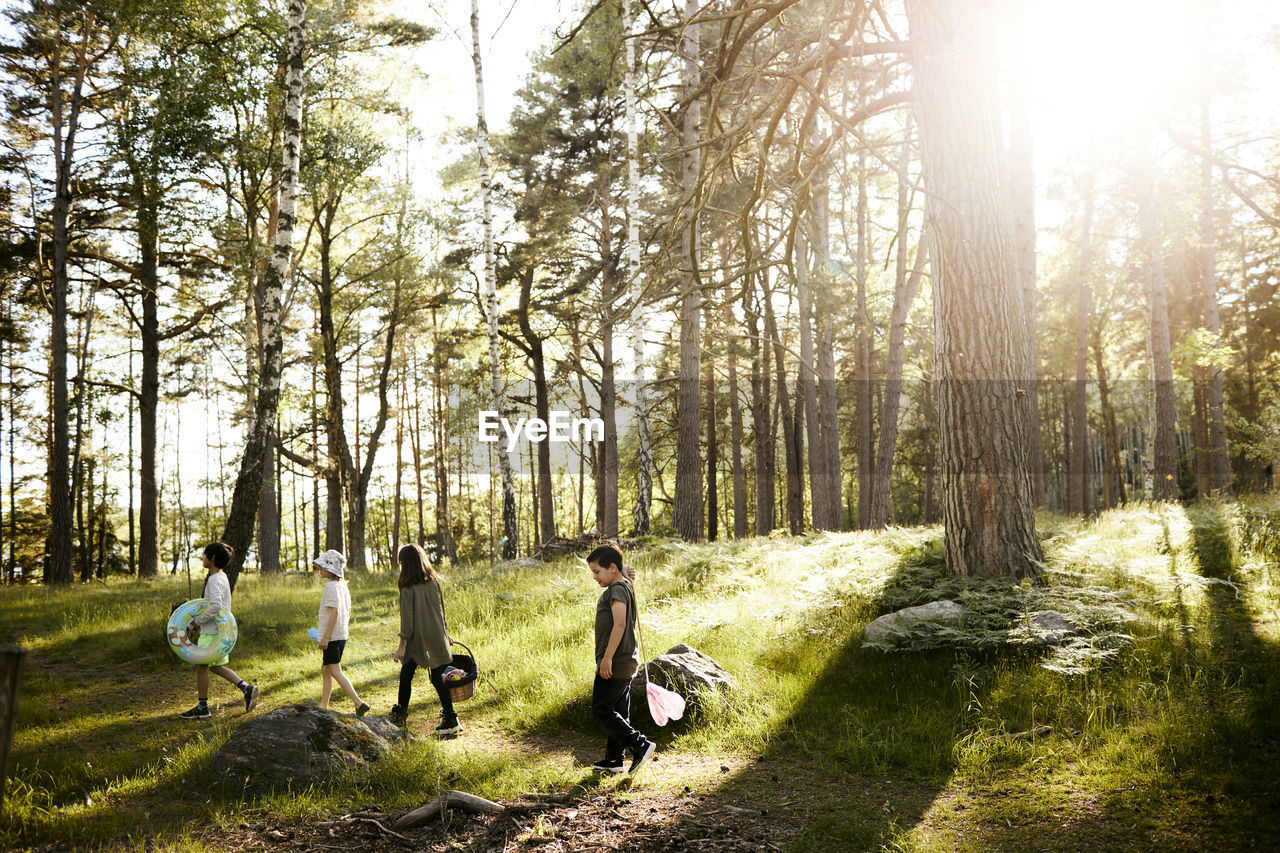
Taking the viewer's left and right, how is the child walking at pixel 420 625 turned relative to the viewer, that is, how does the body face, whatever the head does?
facing away from the viewer and to the left of the viewer

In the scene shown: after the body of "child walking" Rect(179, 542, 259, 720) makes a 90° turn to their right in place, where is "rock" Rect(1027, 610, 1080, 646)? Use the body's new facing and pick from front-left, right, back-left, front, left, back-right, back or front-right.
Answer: back-right

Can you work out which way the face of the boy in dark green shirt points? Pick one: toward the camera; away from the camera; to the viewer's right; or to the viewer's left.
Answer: to the viewer's left

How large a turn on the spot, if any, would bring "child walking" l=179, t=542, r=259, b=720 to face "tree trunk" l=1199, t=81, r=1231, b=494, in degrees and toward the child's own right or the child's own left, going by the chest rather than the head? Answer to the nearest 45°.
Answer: approximately 180°

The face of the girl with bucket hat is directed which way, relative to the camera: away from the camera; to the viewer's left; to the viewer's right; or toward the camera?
to the viewer's left

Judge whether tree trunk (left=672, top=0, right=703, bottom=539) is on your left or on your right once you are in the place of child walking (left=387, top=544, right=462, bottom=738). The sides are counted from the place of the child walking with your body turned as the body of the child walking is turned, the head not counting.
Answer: on your right

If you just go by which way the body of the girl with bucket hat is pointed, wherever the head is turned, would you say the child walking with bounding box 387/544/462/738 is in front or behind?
behind

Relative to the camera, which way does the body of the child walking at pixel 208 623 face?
to the viewer's left

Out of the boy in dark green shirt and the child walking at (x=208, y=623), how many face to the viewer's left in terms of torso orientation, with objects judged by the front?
2

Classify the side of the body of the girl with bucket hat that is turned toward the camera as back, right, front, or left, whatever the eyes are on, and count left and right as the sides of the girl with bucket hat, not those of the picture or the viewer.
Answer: left

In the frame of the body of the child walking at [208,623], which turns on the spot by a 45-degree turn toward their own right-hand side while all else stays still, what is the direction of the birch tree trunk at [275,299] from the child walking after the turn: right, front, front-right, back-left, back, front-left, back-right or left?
front-right

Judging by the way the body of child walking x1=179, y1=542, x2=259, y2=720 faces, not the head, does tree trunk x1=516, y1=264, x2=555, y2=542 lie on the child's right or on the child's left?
on the child's right

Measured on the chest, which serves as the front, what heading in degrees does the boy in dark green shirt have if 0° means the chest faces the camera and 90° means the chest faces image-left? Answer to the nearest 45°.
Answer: approximately 90°

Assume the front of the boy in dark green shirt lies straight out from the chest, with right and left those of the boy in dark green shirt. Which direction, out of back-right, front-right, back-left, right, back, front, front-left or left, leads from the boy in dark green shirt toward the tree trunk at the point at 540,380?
right

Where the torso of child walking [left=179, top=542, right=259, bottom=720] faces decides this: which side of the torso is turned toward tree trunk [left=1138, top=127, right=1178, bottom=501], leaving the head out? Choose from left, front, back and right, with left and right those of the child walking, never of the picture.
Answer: back
